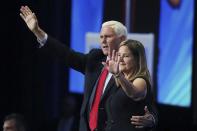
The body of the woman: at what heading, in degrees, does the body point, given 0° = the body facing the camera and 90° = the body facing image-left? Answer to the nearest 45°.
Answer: approximately 45°

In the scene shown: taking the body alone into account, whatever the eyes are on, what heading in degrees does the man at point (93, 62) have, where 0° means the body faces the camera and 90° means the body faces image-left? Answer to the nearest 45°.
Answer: approximately 45°
